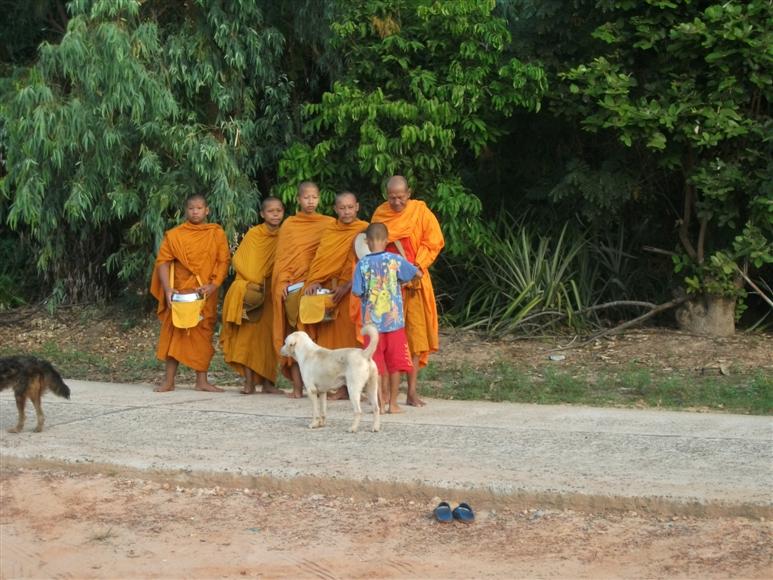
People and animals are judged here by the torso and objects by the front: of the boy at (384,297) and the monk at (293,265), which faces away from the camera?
the boy

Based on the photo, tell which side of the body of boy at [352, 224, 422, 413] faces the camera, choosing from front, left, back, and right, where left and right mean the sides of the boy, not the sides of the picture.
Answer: back

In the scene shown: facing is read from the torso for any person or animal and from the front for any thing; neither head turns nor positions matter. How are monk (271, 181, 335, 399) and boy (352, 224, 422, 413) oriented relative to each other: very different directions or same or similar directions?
very different directions

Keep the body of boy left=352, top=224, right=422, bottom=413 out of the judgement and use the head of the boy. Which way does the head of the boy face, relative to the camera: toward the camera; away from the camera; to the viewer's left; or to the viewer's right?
away from the camera

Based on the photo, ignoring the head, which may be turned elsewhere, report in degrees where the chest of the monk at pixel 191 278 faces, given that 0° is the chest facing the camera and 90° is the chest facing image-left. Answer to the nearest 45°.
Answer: approximately 0°

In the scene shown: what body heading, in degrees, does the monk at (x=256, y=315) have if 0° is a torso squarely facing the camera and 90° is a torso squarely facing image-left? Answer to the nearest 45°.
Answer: approximately 315°

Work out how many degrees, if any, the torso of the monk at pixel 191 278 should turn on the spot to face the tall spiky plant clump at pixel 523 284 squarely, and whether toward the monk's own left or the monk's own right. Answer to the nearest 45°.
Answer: approximately 135° to the monk's own left

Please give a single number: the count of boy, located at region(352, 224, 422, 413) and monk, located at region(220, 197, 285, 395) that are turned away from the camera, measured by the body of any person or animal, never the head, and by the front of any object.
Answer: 1

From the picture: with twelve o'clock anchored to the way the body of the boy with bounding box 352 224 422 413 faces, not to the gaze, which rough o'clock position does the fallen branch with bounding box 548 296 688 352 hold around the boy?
The fallen branch is roughly at 1 o'clock from the boy.

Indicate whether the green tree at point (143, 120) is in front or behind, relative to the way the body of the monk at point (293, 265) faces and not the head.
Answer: behind
